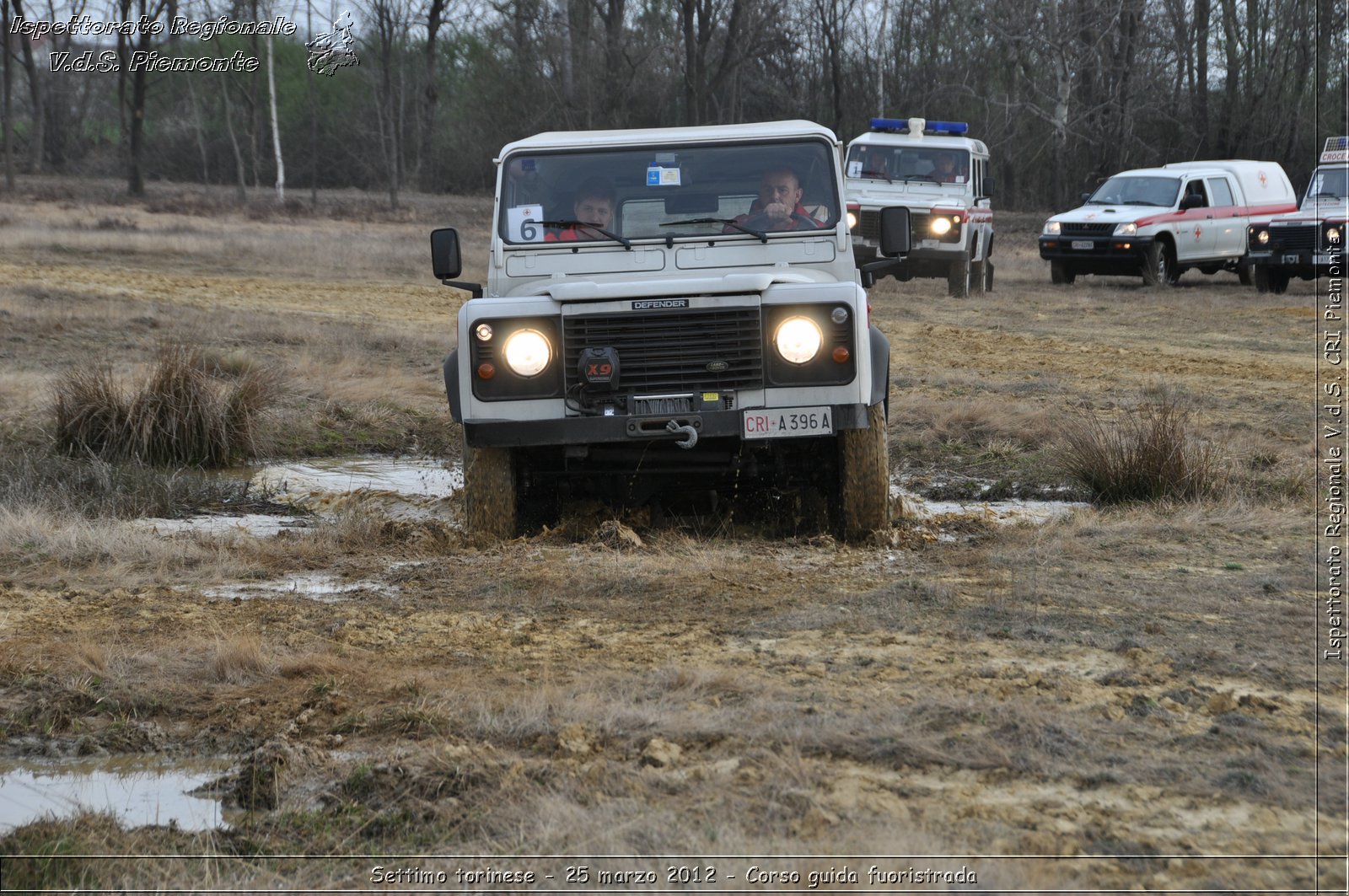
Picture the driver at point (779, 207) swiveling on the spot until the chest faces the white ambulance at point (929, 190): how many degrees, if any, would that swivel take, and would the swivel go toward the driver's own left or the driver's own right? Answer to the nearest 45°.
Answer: approximately 180°

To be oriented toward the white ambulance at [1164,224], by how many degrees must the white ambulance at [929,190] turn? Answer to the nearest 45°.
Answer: approximately 135° to its left

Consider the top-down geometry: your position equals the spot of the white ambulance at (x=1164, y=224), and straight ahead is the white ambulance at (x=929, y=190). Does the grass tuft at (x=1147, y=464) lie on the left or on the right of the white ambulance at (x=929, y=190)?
left

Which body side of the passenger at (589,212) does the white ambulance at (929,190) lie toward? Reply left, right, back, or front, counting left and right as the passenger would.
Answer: back

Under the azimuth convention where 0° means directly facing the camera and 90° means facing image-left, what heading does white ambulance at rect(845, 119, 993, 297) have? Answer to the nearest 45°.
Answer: approximately 0°

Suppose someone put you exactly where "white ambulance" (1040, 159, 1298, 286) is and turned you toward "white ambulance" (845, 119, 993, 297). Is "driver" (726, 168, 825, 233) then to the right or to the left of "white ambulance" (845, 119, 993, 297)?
left

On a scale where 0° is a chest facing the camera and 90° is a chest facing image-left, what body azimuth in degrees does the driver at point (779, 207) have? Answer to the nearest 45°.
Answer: approximately 0°

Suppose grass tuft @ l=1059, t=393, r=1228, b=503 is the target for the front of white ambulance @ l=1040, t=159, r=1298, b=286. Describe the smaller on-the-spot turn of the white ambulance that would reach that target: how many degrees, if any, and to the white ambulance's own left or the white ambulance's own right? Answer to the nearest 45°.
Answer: approximately 45° to the white ambulance's own left
